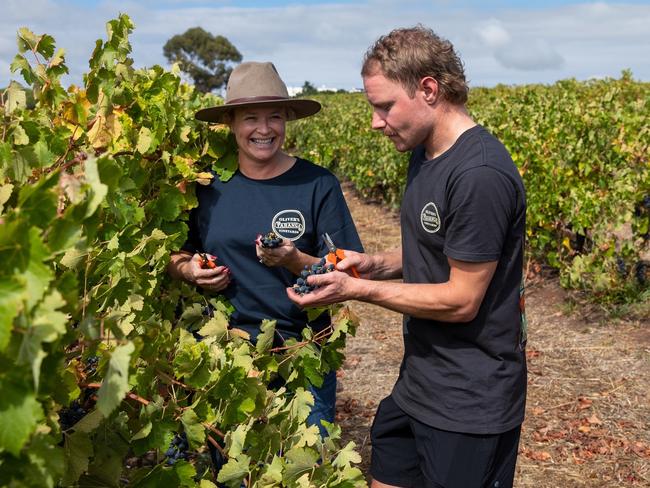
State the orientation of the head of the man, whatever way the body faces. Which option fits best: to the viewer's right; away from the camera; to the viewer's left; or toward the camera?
to the viewer's left

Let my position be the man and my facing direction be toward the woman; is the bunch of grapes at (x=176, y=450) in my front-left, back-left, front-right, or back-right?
front-left

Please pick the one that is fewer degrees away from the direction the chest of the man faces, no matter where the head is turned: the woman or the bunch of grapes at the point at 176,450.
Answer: the bunch of grapes

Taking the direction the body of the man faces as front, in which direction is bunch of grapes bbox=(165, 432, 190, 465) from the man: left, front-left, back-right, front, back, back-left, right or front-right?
front

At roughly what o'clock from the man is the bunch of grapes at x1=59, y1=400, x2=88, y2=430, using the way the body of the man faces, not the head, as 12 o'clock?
The bunch of grapes is roughly at 11 o'clock from the man.

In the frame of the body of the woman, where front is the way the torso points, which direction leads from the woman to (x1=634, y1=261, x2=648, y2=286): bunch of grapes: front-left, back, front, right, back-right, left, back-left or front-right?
back-left

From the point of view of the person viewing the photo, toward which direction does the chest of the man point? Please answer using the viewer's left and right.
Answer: facing to the left of the viewer

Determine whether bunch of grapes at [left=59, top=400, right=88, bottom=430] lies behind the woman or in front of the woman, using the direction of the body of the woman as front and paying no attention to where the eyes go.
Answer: in front

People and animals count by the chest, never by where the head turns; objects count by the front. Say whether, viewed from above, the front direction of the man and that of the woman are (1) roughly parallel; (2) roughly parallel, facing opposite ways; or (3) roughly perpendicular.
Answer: roughly perpendicular

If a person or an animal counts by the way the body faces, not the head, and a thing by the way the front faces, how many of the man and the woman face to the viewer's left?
1

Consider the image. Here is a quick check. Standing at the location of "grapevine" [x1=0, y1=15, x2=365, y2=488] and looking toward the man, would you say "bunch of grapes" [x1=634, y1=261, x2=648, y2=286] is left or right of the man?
left

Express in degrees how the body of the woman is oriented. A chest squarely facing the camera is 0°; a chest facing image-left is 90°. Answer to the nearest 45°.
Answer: approximately 0°

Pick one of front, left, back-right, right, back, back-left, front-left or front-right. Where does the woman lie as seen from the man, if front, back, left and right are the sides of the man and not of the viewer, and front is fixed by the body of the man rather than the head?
front-right
